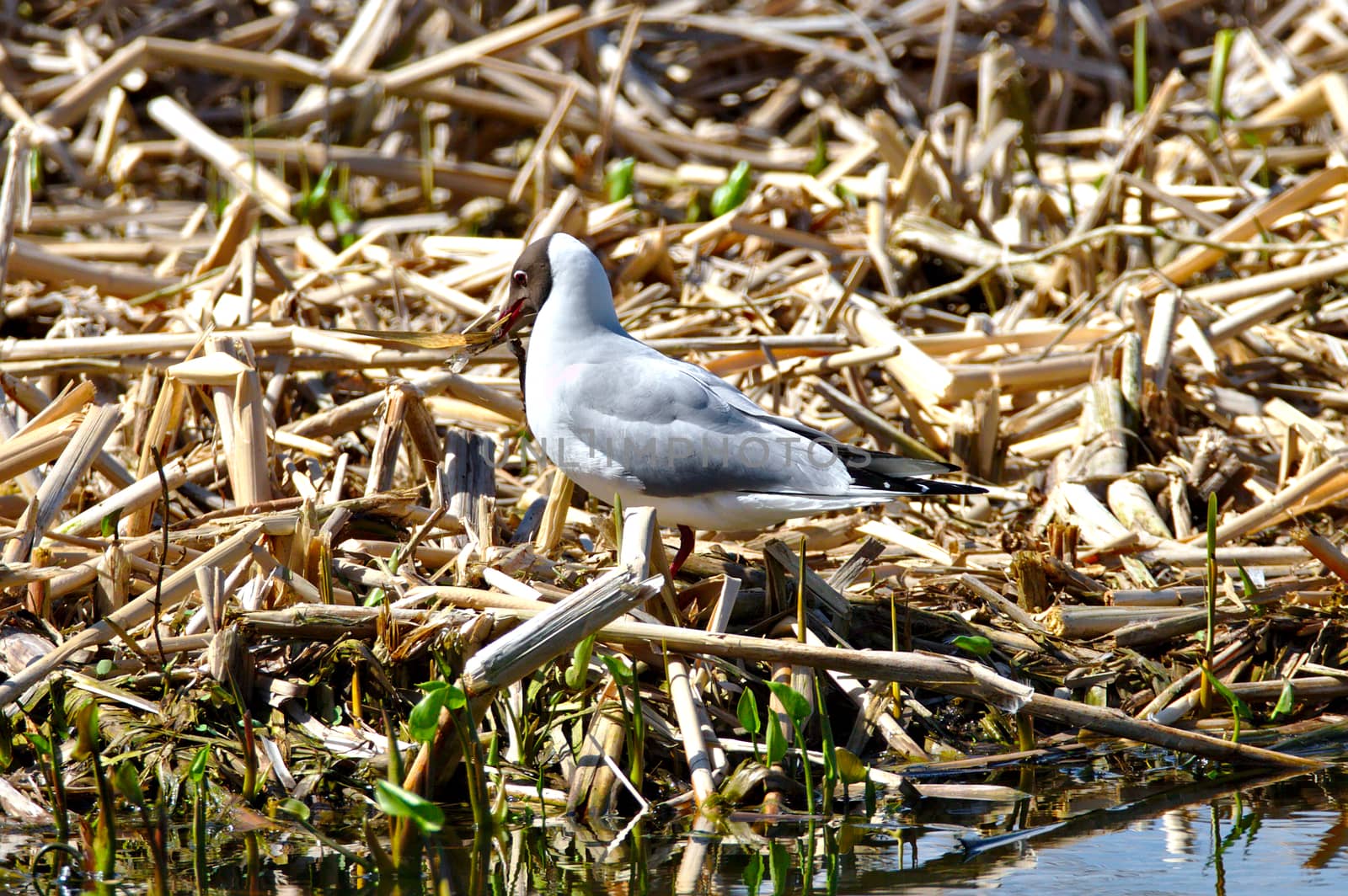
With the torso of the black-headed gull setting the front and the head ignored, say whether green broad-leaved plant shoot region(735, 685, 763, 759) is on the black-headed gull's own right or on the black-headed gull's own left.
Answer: on the black-headed gull's own left

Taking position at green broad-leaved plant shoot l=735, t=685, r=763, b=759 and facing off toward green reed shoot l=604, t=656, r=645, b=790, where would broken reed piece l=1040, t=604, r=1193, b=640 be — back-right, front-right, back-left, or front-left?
back-right

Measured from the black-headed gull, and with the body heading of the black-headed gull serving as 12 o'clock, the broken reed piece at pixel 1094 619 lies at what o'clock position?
The broken reed piece is roughly at 6 o'clock from the black-headed gull.

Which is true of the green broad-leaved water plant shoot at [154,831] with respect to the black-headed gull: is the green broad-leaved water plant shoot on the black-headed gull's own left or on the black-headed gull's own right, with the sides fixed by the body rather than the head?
on the black-headed gull's own left

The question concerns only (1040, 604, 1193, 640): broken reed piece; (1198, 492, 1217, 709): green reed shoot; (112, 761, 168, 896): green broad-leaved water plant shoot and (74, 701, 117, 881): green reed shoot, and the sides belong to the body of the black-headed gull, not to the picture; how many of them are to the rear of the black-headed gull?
2

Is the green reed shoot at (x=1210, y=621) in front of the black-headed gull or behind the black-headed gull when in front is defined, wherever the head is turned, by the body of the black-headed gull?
behind

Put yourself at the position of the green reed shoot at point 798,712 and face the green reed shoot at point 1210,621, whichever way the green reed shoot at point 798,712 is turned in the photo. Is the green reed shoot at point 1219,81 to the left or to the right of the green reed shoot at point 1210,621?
left

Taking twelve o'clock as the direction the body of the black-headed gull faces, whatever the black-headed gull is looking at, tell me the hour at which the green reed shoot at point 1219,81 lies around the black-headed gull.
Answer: The green reed shoot is roughly at 4 o'clock from the black-headed gull.

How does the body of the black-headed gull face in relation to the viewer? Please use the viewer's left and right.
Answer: facing to the left of the viewer

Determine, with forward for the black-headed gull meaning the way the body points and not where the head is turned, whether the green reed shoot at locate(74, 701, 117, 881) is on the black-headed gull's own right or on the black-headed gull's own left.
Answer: on the black-headed gull's own left

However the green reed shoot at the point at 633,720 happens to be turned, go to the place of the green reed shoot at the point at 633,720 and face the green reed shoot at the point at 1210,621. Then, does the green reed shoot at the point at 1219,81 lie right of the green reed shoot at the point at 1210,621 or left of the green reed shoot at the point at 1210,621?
left
